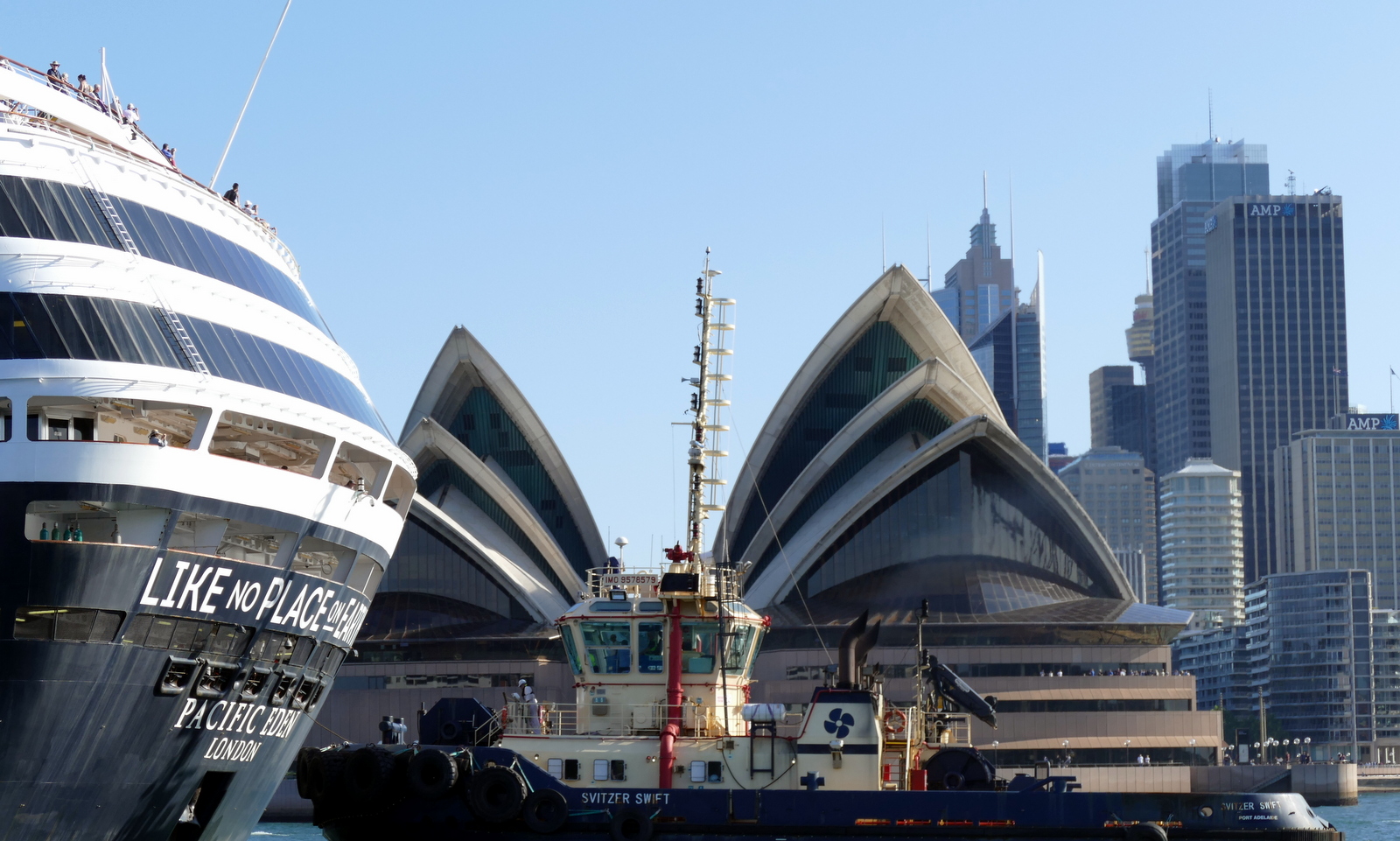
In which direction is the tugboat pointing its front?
to the viewer's left
